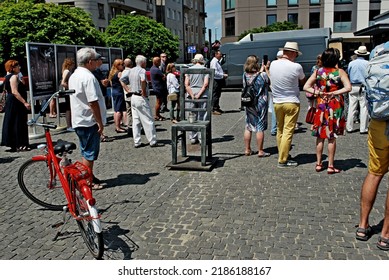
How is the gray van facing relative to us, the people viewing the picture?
facing to the left of the viewer

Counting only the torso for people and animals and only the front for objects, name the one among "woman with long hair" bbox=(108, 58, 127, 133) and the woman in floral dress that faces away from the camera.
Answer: the woman in floral dress

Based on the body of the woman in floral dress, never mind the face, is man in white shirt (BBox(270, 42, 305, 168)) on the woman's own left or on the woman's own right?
on the woman's own left

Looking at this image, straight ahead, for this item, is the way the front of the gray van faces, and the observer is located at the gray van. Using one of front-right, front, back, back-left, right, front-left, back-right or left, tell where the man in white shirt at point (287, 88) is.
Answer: left

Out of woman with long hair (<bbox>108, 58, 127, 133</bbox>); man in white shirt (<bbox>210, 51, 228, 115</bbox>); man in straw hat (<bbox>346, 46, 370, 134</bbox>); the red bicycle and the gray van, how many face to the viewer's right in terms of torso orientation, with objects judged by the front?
2

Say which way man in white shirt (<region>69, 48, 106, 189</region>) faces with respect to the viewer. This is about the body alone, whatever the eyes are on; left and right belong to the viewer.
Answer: facing away from the viewer and to the right of the viewer

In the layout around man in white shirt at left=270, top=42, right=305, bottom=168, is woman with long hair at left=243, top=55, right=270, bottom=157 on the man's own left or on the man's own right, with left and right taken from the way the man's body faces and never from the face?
on the man's own left

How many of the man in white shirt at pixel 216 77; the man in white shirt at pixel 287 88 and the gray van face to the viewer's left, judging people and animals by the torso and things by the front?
1

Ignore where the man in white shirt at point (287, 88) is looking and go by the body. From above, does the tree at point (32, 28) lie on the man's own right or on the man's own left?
on the man's own left

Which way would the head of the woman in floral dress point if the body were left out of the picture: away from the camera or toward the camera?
away from the camera

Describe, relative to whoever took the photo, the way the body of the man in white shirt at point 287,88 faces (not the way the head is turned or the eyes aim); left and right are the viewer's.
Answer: facing away from the viewer and to the right of the viewer

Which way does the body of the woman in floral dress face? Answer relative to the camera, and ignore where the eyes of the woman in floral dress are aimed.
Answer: away from the camera
